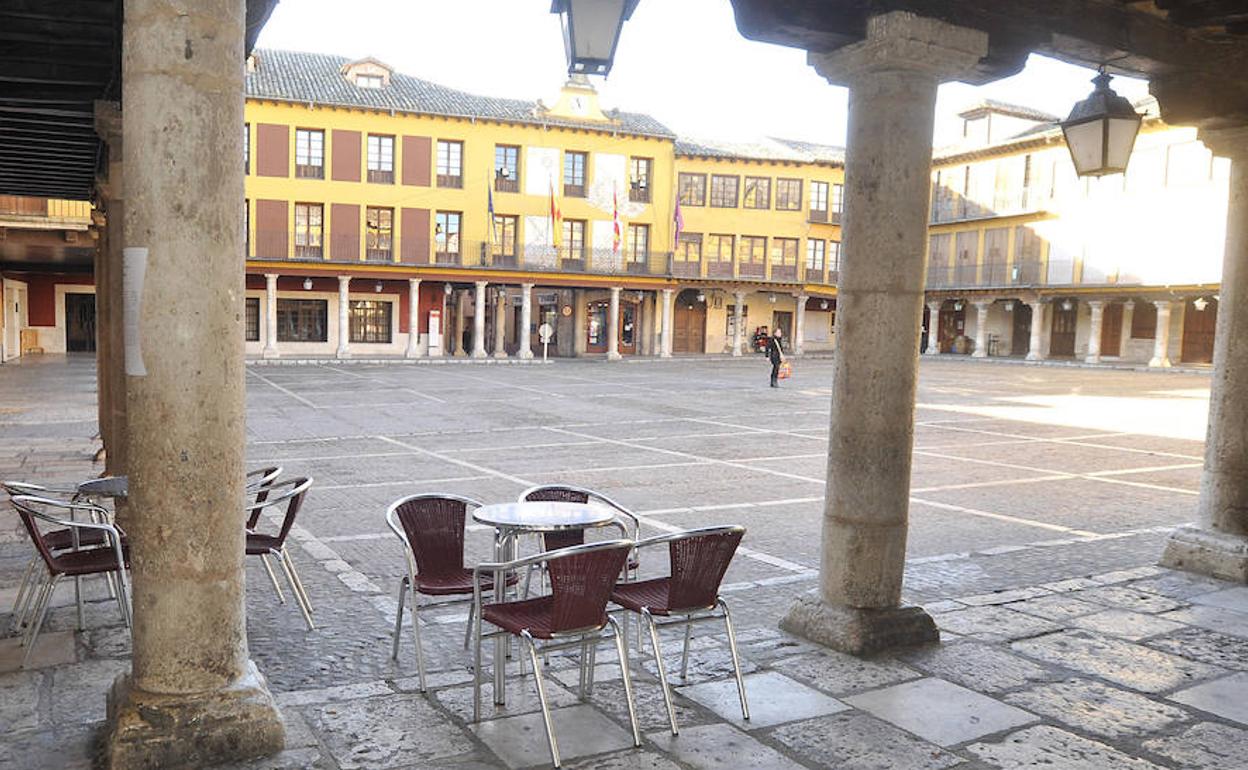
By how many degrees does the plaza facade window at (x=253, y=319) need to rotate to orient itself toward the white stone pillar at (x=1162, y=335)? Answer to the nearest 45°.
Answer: approximately 90° to its left

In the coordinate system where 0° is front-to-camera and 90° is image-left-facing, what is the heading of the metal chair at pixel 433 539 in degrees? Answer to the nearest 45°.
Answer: approximately 315°

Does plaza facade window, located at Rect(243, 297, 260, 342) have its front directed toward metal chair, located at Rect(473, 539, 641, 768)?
yes

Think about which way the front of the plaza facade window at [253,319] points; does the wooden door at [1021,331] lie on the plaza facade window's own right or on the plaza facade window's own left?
on the plaza facade window's own left

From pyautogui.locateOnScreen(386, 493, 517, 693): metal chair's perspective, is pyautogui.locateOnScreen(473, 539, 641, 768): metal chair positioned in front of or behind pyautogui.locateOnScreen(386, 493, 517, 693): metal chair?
in front

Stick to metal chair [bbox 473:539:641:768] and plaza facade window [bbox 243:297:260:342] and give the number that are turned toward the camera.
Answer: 1

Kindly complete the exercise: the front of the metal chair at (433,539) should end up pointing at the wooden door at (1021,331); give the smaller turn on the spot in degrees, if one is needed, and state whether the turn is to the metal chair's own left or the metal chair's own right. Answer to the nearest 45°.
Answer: approximately 90° to the metal chair's own left

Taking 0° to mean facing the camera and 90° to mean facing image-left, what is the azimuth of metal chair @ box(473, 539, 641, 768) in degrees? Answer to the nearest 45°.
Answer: approximately 135°

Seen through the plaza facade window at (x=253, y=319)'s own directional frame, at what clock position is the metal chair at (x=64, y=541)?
The metal chair is roughly at 12 o'clock from the plaza facade window.

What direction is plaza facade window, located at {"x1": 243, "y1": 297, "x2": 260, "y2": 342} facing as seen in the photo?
toward the camera

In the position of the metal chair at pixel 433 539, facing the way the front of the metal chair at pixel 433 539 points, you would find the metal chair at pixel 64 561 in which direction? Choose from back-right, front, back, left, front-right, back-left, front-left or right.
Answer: back-right

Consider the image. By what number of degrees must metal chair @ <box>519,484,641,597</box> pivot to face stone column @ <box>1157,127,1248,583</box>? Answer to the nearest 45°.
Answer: approximately 45° to its left

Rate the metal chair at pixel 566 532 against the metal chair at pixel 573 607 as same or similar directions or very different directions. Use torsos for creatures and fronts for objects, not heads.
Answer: very different directions

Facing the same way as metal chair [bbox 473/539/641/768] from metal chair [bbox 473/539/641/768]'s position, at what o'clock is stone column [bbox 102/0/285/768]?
The stone column is roughly at 10 o'clock from the metal chair.

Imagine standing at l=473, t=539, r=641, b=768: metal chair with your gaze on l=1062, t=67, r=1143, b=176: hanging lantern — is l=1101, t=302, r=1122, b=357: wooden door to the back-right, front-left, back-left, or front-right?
front-left

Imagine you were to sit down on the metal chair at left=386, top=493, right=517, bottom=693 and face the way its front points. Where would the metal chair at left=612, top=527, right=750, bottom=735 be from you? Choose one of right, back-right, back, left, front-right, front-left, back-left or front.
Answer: front

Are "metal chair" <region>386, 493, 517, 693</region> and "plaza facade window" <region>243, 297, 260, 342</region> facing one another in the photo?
no

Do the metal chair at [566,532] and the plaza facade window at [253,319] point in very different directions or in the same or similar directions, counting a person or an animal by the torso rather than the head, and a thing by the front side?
same or similar directions

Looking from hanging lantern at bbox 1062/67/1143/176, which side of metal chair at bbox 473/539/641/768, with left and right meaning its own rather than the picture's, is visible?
right
